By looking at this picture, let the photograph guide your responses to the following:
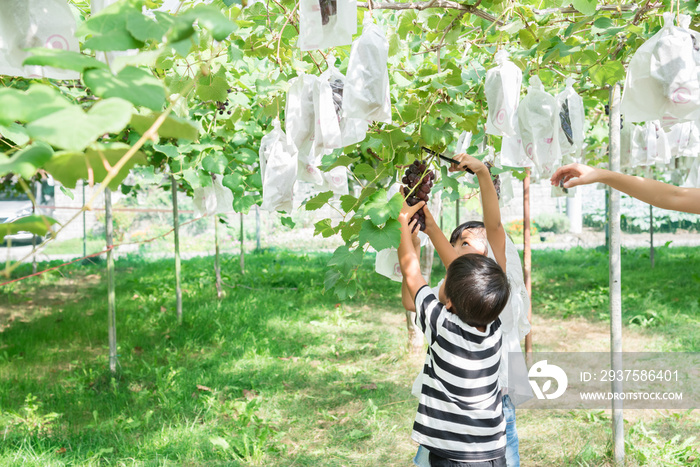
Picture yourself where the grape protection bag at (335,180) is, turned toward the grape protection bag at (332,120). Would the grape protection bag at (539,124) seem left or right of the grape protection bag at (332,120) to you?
left

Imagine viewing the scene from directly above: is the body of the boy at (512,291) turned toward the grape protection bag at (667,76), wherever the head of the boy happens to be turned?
no
